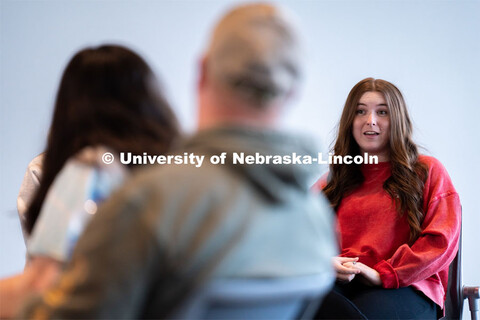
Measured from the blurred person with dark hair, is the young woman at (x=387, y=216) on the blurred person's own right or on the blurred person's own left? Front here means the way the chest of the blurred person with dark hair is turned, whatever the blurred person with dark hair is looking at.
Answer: on the blurred person's own right

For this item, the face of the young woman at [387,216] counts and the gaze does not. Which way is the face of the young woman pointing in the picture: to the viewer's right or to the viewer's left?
to the viewer's left

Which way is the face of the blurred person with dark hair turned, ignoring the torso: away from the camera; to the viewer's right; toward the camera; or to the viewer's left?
away from the camera

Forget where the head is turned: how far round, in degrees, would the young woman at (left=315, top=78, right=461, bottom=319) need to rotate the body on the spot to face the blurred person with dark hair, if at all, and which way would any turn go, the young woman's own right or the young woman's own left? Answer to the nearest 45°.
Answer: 0° — they already face them

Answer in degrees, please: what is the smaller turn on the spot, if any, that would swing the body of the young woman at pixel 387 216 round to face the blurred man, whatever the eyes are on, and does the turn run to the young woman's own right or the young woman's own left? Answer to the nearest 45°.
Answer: approximately 45° to the young woman's own left

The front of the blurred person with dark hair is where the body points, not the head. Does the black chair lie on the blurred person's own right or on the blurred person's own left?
on the blurred person's own right

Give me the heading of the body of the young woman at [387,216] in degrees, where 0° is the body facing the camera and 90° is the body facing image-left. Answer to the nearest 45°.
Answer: approximately 45°
